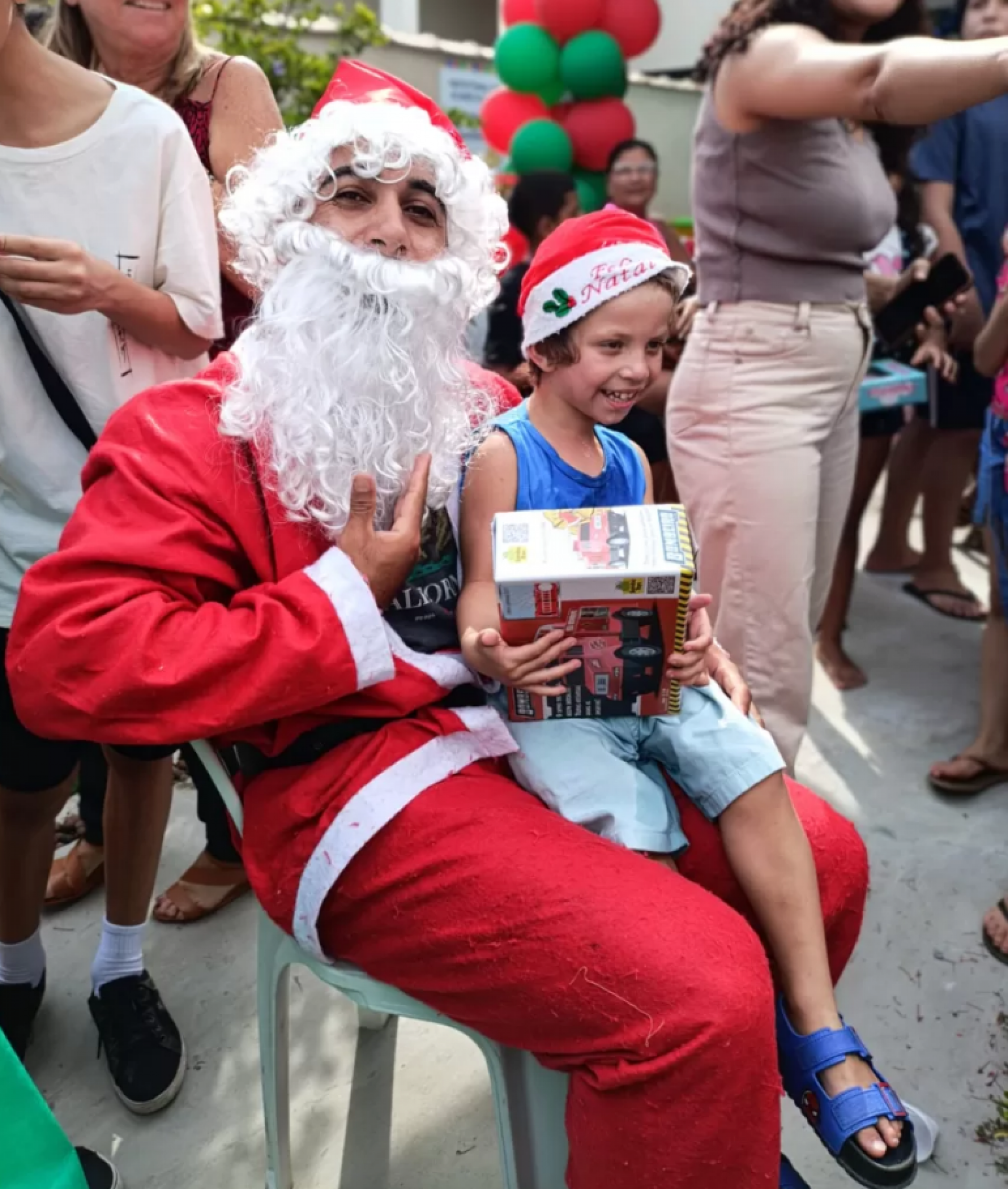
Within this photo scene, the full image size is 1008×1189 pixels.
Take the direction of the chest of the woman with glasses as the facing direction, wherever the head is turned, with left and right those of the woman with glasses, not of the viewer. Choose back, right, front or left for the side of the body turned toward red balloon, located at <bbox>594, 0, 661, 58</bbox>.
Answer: back

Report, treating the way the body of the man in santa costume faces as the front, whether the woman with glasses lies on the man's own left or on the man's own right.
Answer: on the man's own left

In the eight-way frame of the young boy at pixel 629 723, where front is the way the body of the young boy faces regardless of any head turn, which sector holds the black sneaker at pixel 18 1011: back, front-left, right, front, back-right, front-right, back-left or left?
back-right

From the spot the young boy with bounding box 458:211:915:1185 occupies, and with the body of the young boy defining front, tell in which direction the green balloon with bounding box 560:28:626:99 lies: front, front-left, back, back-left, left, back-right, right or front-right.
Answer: back-left

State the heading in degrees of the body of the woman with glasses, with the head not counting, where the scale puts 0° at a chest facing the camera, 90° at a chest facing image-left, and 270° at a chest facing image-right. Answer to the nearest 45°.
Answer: approximately 0°

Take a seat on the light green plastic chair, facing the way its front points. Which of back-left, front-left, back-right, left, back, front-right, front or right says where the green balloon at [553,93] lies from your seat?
back-left
